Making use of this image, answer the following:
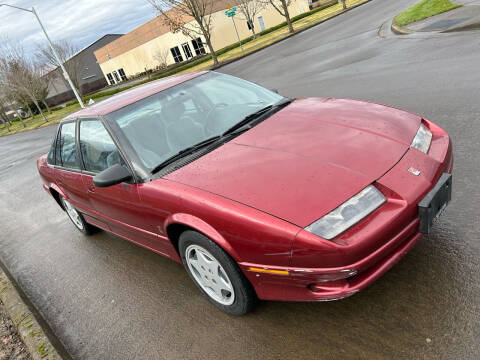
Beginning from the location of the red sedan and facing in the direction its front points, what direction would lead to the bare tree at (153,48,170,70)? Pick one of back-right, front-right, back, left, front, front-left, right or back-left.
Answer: back-left

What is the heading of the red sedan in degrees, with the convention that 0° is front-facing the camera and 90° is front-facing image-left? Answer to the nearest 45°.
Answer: approximately 315°
